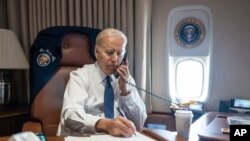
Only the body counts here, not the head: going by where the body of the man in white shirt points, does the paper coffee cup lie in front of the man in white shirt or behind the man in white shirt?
in front

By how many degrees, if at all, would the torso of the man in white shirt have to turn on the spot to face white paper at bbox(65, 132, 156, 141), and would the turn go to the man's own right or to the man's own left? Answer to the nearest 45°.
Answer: approximately 45° to the man's own right

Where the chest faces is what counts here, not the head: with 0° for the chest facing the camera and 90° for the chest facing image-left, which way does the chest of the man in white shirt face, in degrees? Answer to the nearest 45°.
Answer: approximately 315°

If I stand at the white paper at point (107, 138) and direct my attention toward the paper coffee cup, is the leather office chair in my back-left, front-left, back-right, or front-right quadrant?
back-left
